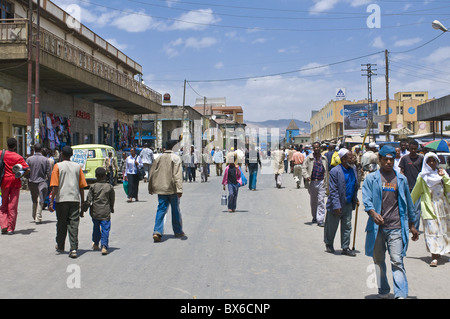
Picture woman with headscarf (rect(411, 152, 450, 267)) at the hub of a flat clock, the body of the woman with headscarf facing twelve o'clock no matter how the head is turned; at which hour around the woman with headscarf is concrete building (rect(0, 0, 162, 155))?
The concrete building is roughly at 4 o'clock from the woman with headscarf.

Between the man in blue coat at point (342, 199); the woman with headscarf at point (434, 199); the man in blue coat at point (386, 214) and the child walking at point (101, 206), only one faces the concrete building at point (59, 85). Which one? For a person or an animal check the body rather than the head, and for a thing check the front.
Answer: the child walking

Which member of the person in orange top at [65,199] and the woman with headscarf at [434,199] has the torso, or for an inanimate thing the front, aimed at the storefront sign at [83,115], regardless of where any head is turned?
the person in orange top

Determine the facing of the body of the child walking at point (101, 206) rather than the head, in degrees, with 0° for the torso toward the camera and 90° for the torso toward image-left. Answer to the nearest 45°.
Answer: approximately 180°

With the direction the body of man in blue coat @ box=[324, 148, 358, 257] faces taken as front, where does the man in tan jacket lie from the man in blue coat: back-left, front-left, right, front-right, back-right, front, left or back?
back-right

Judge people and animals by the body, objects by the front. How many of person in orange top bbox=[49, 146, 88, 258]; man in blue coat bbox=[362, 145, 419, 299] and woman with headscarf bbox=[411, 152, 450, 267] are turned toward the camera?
2

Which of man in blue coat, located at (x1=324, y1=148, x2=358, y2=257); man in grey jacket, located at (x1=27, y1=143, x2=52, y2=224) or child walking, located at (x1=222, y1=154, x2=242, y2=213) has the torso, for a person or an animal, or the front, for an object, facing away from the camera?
the man in grey jacket

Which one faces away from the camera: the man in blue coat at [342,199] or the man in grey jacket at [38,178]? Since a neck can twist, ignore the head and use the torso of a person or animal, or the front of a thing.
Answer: the man in grey jacket

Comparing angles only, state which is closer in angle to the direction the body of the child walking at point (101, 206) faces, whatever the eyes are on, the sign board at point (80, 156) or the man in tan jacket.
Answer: the sign board

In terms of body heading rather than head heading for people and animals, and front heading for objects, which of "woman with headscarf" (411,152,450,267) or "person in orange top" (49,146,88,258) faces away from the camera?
the person in orange top

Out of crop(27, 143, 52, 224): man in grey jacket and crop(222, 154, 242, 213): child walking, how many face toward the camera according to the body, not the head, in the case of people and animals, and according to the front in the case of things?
1

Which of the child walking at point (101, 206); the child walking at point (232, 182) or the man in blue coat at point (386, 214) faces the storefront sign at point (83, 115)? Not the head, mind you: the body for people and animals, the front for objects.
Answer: the child walking at point (101, 206)

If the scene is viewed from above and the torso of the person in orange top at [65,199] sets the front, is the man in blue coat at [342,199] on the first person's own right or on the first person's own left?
on the first person's own right
